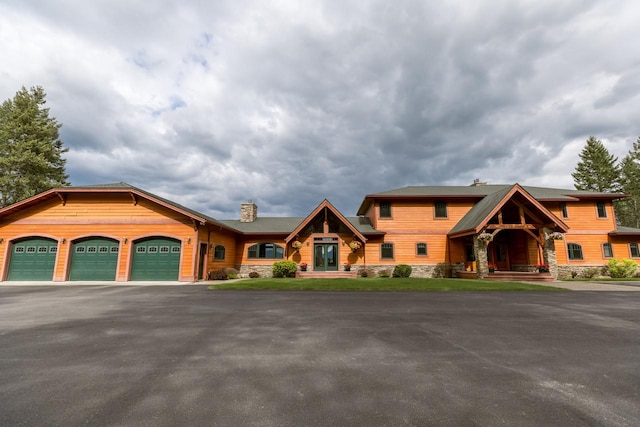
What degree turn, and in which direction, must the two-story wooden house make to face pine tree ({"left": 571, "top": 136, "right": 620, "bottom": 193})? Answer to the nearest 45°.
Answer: approximately 135° to its left

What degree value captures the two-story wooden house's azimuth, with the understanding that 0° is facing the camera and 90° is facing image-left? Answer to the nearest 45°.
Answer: approximately 0°

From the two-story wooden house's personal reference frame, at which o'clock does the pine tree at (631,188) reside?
The pine tree is roughly at 8 o'clock from the two-story wooden house.

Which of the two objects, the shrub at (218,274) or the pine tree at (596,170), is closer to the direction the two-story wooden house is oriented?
the shrub

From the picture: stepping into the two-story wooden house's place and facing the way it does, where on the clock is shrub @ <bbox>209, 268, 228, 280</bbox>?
The shrub is roughly at 3 o'clock from the two-story wooden house.

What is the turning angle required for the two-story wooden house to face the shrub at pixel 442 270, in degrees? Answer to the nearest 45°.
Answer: approximately 90° to its left

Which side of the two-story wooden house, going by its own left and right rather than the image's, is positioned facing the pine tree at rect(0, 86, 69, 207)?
right

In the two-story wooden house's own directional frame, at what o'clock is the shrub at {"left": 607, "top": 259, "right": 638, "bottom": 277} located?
The shrub is roughly at 9 o'clock from the two-story wooden house.
